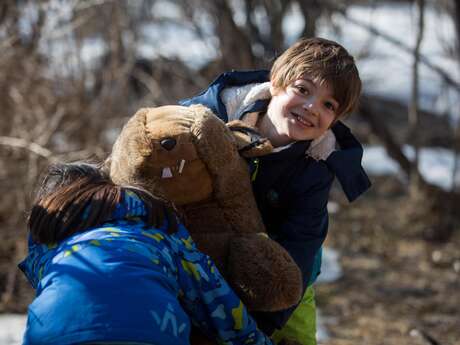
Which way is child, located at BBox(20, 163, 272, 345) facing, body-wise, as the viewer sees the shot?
away from the camera

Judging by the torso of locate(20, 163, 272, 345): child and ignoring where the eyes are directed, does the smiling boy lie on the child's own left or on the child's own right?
on the child's own right

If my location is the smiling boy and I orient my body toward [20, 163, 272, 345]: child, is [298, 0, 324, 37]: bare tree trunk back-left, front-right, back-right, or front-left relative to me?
back-right

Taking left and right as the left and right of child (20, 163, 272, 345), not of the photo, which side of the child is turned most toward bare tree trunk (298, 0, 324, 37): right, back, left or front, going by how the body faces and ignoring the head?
front
